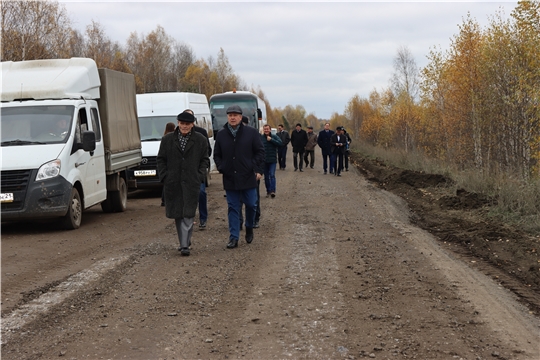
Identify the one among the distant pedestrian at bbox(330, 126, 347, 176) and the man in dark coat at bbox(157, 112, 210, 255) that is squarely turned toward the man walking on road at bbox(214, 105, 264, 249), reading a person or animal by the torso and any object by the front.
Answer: the distant pedestrian

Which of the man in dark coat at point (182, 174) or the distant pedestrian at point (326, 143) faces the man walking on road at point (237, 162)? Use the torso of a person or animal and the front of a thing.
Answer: the distant pedestrian

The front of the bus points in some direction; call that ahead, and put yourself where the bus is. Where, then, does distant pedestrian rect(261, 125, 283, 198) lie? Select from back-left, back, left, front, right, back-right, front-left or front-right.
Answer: front

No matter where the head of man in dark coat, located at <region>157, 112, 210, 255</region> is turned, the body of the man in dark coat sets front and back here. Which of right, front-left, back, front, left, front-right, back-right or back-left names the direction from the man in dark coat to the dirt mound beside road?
left

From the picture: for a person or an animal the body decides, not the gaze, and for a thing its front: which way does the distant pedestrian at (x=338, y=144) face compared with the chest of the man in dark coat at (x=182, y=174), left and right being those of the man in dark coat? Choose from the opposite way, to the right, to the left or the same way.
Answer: the same way

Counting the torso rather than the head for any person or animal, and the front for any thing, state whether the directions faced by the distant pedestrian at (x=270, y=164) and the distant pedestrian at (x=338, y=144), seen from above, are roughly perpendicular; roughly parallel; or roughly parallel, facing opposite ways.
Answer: roughly parallel

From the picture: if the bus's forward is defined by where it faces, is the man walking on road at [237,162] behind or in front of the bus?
in front

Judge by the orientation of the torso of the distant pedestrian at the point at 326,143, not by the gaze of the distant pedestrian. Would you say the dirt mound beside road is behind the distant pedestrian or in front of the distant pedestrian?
in front

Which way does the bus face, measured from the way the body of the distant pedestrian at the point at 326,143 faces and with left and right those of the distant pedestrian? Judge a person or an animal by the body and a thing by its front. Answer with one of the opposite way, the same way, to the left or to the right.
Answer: the same way

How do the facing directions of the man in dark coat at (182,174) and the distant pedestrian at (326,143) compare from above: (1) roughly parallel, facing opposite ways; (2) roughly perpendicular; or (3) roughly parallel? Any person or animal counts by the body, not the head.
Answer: roughly parallel

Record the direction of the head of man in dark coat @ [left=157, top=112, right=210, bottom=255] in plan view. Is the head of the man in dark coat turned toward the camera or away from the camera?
toward the camera

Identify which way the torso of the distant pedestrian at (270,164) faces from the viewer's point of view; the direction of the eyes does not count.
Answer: toward the camera

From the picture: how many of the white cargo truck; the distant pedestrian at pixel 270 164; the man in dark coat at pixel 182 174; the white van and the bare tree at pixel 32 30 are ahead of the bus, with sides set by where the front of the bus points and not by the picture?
4

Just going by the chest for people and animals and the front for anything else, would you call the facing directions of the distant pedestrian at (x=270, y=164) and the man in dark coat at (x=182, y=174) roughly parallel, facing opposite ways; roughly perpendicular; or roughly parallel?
roughly parallel

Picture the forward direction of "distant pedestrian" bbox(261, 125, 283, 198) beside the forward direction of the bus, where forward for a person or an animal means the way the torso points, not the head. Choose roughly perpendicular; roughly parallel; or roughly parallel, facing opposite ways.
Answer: roughly parallel

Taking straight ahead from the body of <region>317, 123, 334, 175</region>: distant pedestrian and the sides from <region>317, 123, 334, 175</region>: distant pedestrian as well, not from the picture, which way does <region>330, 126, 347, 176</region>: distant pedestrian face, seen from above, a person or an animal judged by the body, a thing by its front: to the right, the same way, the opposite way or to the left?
the same way

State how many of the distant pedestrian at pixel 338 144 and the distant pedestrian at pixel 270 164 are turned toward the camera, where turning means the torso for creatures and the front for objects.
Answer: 2

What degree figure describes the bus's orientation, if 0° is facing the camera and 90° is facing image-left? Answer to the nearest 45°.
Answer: approximately 0°

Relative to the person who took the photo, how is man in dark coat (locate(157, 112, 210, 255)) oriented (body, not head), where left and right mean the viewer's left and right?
facing the viewer

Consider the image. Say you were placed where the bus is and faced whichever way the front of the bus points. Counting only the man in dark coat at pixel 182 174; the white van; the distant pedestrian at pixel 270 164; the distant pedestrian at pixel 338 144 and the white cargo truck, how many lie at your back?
0

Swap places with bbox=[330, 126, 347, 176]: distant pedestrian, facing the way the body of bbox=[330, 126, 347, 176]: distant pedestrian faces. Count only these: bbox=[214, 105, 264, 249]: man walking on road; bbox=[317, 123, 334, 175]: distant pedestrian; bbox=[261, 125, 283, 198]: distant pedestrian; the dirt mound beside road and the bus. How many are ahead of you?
3

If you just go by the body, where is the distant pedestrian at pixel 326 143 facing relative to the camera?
toward the camera
